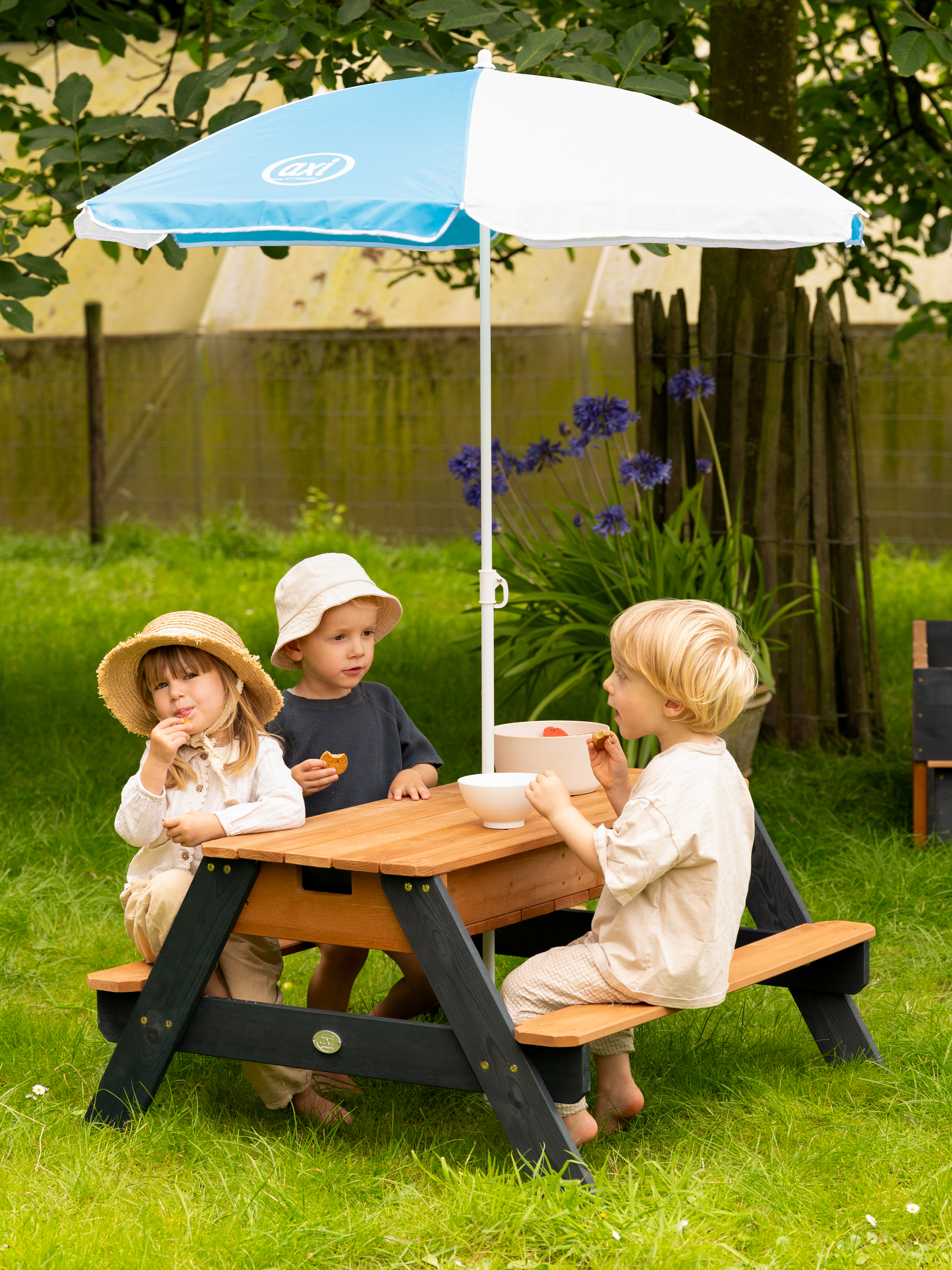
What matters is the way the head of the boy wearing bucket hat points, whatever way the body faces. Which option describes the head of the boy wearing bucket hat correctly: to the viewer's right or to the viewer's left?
to the viewer's right

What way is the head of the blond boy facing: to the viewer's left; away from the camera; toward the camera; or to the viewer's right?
to the viewer's left

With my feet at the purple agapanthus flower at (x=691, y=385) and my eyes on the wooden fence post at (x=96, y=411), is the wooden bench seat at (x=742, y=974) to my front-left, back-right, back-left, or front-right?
back-left

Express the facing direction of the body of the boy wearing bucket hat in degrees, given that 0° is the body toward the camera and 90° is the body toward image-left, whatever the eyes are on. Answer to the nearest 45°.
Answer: approximately 315°

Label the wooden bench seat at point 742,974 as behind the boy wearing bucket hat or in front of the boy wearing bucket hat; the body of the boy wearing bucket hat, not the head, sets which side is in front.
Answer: in front
